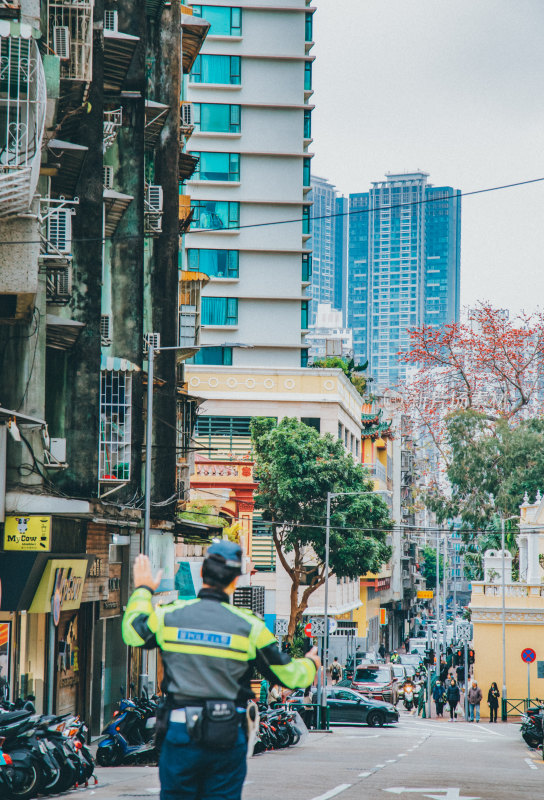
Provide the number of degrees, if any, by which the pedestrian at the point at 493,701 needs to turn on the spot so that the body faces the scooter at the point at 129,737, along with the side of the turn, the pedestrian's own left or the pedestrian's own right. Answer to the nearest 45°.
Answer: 0° — they already face it

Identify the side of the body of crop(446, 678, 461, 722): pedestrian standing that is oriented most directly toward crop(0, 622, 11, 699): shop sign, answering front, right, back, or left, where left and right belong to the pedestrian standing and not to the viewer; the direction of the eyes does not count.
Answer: front

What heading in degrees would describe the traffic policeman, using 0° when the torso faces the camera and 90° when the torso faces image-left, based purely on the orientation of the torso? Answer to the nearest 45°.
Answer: approximately 180°

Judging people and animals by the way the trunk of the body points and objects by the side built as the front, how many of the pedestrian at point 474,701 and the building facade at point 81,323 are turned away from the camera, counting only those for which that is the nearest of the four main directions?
0

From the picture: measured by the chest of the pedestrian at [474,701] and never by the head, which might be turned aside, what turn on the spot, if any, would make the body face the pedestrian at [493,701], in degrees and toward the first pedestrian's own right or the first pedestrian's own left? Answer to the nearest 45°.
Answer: approximately 135° to the first pedestrian's own left

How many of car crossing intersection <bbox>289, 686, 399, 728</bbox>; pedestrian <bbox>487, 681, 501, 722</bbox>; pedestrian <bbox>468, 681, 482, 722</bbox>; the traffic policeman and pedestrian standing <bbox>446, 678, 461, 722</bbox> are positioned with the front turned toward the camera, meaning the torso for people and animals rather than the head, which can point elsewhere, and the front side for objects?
3

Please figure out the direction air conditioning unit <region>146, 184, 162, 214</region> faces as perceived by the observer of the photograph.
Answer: facing the viewer and to the right of the viewer

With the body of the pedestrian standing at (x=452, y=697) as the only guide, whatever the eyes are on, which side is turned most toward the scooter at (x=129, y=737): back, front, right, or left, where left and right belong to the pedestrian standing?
front

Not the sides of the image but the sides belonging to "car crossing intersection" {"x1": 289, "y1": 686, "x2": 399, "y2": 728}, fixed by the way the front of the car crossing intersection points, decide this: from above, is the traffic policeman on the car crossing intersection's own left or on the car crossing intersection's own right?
on the car crossing intersection's own right

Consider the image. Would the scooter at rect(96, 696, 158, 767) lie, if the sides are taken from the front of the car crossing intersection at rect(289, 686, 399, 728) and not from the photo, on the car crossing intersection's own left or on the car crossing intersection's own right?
on the car crossing intersection's own right

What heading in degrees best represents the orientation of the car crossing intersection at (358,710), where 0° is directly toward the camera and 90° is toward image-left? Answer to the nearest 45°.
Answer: approximately 270°
